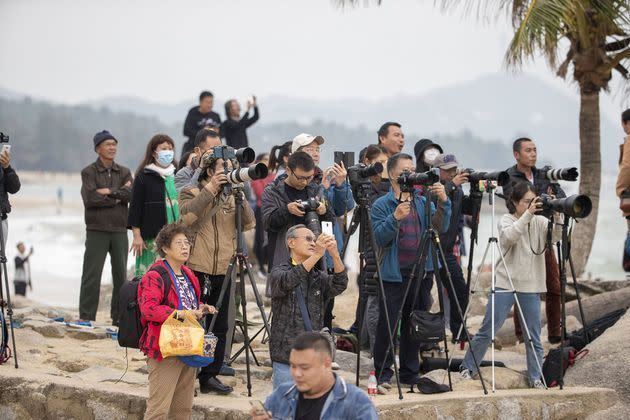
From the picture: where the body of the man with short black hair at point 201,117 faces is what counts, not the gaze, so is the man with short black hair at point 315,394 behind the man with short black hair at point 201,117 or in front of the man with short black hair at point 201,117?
in front

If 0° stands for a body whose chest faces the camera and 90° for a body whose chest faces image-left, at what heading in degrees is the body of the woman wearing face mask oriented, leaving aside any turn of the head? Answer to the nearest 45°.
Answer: approximately 315°

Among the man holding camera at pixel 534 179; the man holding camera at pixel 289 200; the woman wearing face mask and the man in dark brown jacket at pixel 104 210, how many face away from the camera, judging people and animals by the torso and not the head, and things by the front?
0

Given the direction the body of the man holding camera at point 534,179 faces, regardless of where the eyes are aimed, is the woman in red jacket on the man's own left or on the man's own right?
on the man's own right

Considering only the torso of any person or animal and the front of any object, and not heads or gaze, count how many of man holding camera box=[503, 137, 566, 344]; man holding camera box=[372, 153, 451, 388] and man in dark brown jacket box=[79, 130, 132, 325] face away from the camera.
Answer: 0

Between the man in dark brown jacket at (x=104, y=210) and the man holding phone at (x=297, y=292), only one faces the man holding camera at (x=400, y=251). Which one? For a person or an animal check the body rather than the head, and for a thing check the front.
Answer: the man in dark brown jacket

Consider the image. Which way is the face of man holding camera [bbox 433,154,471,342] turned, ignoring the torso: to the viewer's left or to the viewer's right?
to the viewer's right

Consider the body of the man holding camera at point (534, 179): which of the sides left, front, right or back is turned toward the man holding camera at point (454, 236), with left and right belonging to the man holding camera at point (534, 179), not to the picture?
right

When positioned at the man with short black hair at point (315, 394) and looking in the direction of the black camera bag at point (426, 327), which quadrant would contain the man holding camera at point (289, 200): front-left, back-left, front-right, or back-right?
front-left

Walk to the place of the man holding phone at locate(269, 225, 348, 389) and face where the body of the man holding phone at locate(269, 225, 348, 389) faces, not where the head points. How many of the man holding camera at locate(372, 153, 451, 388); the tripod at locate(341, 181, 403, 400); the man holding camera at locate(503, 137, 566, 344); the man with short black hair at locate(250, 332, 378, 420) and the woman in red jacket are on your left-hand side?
3

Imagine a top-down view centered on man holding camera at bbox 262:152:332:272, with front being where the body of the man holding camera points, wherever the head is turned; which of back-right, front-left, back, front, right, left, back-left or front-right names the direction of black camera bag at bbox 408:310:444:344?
front-left

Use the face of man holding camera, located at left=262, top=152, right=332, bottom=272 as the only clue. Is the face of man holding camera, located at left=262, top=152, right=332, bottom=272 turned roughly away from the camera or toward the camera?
toward the camera

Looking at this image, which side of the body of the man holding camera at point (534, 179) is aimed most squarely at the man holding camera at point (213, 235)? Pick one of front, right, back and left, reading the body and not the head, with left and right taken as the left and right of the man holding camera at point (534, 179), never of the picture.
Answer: right

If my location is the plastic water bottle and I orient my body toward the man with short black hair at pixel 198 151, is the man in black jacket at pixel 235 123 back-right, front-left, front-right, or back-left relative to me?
front-right
